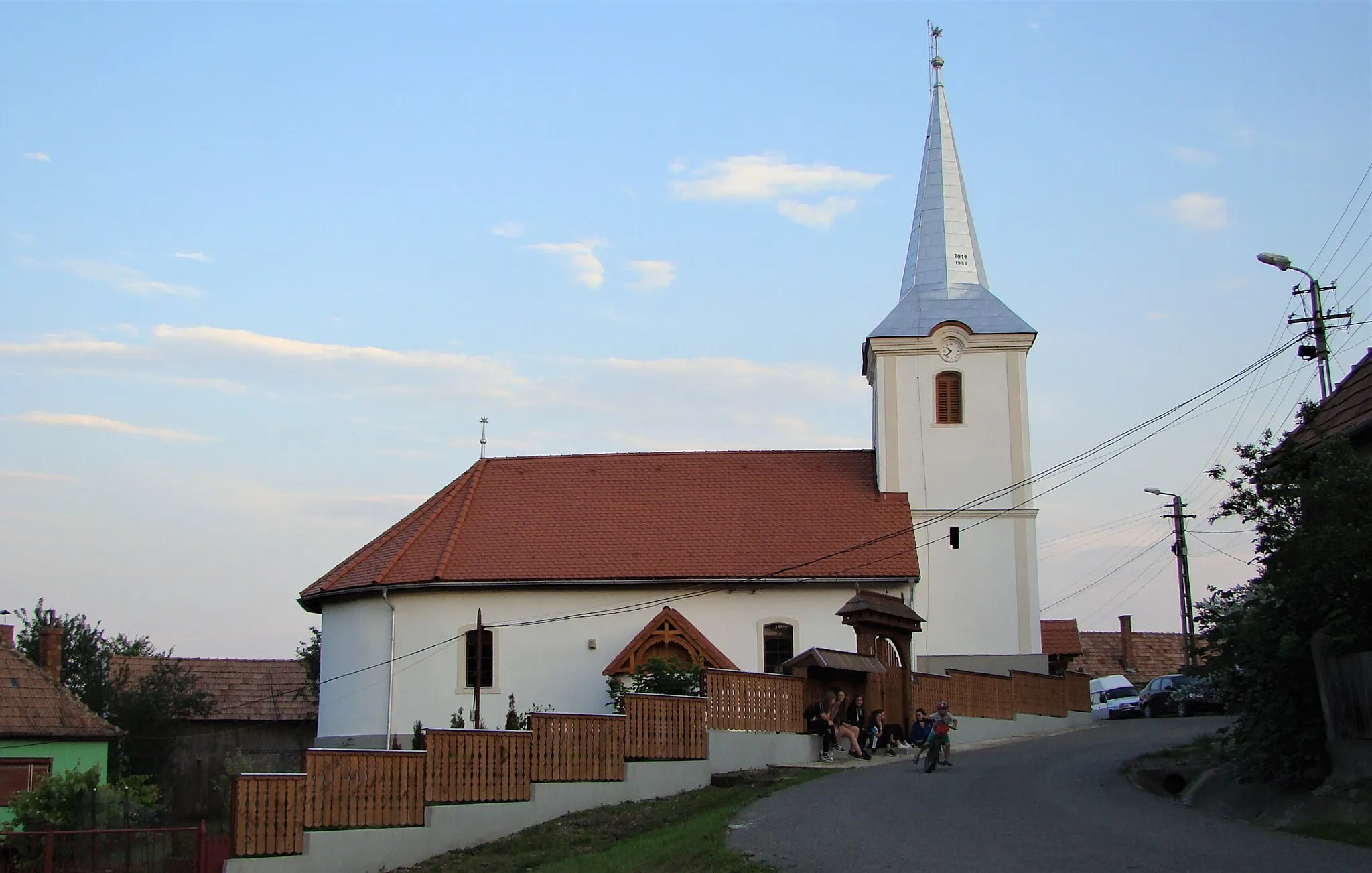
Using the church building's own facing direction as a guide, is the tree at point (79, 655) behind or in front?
behind

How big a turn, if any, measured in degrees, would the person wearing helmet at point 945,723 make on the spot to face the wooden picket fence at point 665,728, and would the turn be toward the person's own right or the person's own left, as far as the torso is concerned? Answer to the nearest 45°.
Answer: approximately 45° to the person's own right

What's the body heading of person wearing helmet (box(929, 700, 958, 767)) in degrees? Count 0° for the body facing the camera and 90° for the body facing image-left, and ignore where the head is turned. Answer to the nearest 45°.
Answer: approximately 45°

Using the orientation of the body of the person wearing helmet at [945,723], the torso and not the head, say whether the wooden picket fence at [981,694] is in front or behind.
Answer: behind

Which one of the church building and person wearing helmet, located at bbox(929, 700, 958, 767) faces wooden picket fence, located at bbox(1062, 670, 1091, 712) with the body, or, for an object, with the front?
the church building

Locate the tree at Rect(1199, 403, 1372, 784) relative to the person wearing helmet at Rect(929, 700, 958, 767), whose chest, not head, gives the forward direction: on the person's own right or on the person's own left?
on the person's own left

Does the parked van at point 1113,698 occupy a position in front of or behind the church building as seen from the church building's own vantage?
in front

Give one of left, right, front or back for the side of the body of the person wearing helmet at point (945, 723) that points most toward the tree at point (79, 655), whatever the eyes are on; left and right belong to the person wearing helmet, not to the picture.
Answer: right

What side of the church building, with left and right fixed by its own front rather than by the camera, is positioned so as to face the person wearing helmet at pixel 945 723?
right

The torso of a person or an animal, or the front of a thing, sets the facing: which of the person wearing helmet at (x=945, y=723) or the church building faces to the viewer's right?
the church building

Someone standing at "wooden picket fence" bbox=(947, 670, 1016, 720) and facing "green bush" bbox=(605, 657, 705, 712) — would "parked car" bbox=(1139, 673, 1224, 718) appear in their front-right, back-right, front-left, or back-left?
back-right

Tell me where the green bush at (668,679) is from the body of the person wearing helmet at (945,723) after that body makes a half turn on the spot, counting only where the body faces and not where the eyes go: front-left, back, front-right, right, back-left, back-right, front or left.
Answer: left

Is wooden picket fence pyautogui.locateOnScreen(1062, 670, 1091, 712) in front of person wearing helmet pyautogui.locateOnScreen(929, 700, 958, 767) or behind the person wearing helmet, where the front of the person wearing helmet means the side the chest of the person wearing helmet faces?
behind
